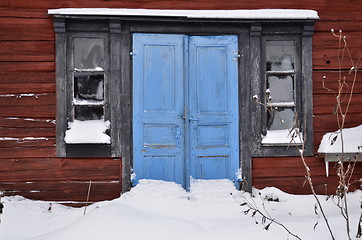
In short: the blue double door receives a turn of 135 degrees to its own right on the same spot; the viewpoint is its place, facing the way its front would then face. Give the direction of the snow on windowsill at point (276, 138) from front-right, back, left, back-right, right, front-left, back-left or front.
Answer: back-right

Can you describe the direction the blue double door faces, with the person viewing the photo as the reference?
facing the viewer

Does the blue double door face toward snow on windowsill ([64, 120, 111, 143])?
no
